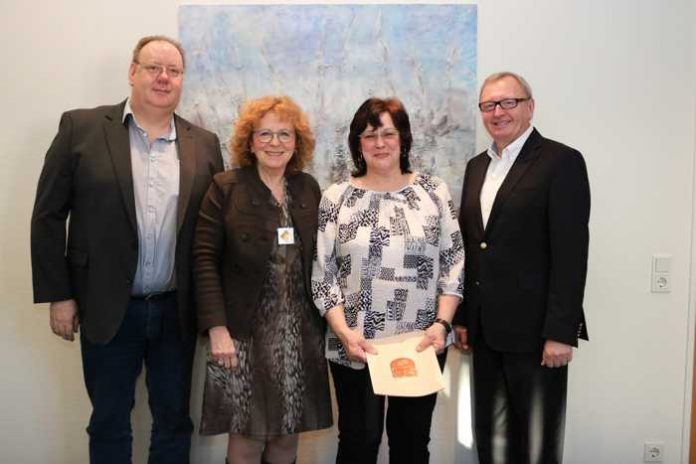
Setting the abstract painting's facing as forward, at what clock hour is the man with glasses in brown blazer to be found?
The man with glasses in brown blazer is roughly at 2 o'clock from the abstract painting.

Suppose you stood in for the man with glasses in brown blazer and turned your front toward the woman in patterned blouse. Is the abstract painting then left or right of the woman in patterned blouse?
left

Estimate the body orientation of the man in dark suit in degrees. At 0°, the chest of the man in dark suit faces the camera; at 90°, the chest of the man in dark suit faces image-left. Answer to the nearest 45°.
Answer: approximately 45°

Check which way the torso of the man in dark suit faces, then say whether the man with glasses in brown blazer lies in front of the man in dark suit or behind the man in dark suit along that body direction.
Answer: in front

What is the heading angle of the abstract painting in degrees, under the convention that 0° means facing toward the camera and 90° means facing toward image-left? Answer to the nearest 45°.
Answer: approximately 0°

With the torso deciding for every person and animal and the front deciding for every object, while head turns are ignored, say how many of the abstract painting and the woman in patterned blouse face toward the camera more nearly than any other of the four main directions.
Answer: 2

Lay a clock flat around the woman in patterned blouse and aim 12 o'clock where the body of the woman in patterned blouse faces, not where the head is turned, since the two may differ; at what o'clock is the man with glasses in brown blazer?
The man with glasses in brown blazer is roughly at 3 o'clock from the woman in patterned blouse.
